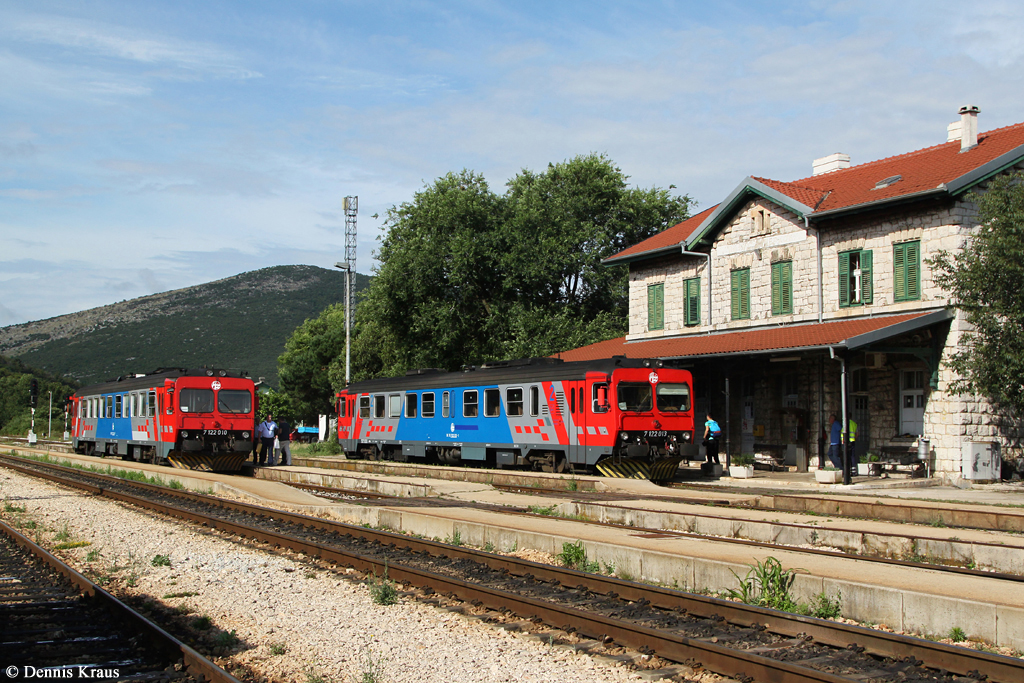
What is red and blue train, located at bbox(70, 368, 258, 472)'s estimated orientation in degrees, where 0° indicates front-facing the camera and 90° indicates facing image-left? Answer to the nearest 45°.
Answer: approximately 315°

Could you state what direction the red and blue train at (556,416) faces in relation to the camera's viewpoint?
facing the viewer and to the right of the viewer

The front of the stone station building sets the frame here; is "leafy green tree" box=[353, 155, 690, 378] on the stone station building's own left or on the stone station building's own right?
on the stone station building's own right

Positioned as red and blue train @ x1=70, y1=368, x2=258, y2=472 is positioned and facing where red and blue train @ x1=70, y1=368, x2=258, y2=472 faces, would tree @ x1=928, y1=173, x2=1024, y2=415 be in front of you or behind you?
in front

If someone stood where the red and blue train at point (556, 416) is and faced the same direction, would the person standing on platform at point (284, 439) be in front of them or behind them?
behind

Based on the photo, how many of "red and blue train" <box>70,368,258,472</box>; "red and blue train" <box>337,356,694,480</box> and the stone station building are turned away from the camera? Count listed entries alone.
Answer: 0

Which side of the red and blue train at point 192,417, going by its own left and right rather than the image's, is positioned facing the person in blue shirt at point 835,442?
front

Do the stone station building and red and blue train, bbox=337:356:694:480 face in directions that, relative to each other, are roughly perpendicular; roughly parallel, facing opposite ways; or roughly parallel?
roughly perpendicular

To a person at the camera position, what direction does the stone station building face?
facing the viewer and to the left of the viewer

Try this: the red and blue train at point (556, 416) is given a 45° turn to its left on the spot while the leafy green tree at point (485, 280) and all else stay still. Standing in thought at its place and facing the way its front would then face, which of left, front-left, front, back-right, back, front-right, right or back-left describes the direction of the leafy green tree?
left

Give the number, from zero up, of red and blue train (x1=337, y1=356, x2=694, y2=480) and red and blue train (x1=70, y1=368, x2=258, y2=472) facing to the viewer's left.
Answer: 0
